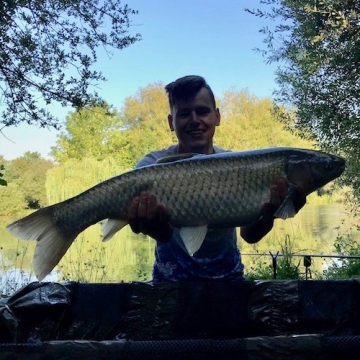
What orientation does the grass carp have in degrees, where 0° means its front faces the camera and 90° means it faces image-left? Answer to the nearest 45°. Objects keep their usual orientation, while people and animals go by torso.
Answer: approximately 270°

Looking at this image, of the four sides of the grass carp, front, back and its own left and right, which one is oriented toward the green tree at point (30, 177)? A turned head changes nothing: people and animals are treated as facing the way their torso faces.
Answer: left

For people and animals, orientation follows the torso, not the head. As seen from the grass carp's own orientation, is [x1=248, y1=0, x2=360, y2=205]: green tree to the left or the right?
on its left

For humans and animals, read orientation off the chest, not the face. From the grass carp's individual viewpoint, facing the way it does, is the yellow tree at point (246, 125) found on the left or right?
on its left

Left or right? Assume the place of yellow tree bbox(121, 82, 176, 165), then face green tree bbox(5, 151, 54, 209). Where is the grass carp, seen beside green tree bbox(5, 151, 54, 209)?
left

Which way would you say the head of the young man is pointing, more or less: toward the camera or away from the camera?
toward the camera

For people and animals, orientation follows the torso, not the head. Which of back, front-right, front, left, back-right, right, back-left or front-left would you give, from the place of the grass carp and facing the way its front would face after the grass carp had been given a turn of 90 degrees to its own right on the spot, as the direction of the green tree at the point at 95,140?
back

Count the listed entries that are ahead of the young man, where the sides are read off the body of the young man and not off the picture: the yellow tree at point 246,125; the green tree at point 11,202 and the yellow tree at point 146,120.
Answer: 0

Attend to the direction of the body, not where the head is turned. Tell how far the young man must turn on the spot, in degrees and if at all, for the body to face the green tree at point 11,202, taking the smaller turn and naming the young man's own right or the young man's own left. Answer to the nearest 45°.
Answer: approximately 135° to the young man's own right

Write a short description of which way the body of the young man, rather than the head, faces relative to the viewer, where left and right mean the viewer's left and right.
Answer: facing the viewer

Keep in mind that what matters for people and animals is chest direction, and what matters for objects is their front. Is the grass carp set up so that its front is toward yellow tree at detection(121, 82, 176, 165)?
no

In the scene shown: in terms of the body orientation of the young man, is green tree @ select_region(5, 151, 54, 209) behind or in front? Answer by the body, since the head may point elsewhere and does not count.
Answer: behind

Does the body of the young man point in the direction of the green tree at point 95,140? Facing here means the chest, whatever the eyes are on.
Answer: no

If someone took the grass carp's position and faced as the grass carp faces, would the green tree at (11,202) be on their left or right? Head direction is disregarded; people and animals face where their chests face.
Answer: on their left
